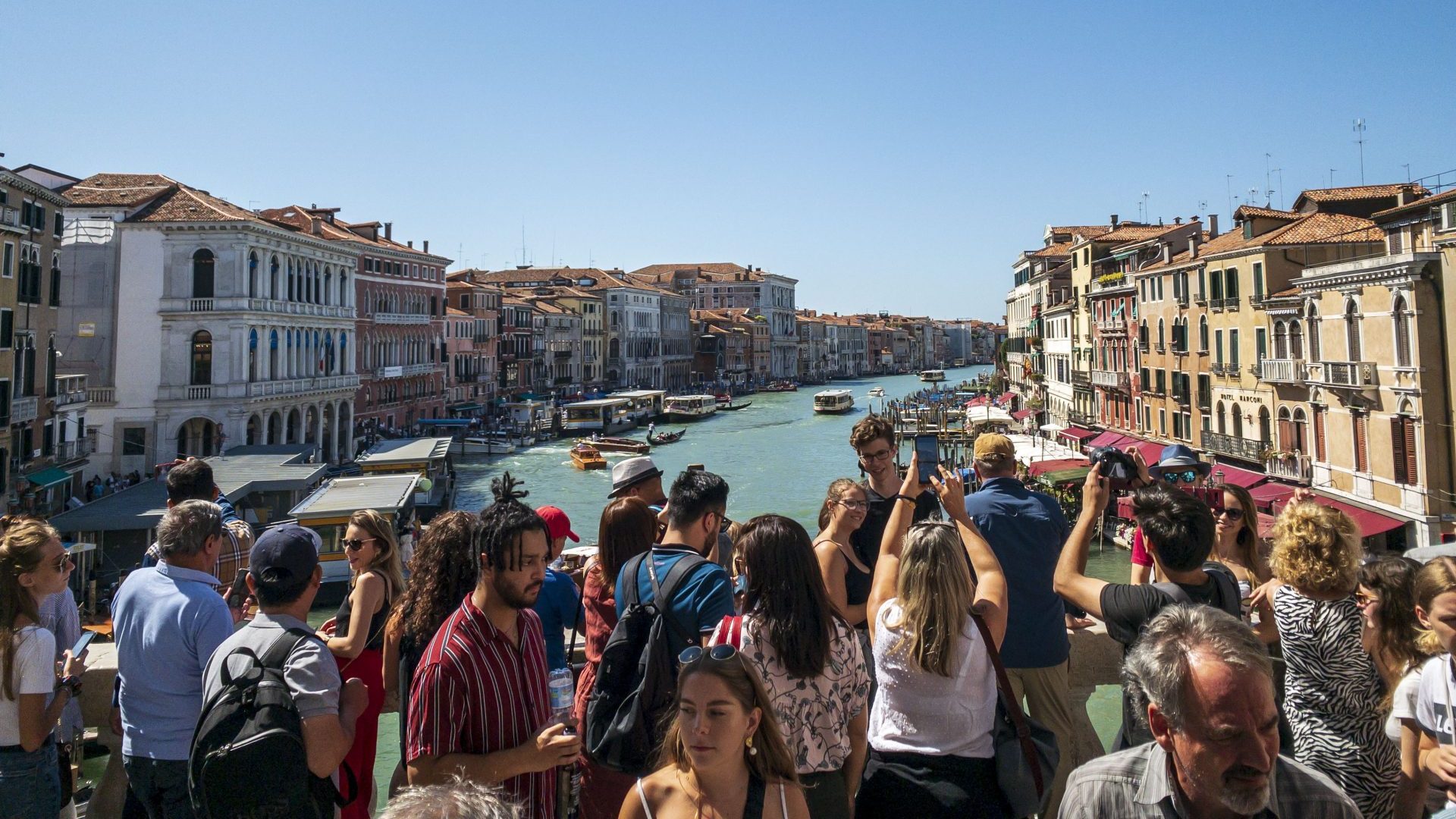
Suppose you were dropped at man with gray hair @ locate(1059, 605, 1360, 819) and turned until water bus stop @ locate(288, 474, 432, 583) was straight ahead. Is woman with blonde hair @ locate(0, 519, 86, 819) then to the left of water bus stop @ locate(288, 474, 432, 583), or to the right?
left

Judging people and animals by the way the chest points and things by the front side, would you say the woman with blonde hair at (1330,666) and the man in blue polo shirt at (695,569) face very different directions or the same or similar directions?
same or similar directions

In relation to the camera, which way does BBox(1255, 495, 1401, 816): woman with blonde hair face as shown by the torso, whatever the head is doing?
away from the camera

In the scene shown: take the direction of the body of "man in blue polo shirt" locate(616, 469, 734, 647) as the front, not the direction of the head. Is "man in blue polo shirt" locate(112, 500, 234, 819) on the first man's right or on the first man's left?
on the first man's left

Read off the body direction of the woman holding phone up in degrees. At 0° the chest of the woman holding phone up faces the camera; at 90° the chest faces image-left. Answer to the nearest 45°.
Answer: approximately 180°

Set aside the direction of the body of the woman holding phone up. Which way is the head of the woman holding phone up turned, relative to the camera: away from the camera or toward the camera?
away from the camera

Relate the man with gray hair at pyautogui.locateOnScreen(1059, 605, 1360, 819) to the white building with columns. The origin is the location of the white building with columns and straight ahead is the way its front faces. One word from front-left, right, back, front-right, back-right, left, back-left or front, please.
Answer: front-right

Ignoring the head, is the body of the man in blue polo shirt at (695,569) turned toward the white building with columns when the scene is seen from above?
no

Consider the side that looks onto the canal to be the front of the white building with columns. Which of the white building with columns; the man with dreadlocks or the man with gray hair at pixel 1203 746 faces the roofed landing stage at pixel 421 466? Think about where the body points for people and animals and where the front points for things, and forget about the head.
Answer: the white building with columns

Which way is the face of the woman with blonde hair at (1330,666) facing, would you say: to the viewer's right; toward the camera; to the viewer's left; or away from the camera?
away from the camera

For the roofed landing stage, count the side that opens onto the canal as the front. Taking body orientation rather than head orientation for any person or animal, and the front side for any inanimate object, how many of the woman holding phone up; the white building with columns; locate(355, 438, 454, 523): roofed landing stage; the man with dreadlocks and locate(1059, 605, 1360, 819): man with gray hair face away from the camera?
1

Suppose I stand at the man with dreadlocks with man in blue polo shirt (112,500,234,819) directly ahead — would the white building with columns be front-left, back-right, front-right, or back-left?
front-right

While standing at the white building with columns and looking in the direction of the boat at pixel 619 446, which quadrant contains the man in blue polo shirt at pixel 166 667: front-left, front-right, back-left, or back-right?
back-right

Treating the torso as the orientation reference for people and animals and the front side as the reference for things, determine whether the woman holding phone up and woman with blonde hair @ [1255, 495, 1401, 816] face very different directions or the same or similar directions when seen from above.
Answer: same or similar directions

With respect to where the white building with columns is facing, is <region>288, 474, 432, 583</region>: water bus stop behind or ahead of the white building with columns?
ahead

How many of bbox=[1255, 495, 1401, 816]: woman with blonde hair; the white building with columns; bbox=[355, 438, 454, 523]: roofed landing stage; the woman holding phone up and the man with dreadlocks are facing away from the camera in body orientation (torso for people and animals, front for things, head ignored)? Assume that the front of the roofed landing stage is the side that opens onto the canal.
2

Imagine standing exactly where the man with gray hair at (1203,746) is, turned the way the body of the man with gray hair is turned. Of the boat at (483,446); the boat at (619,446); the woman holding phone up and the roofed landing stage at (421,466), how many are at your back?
4
